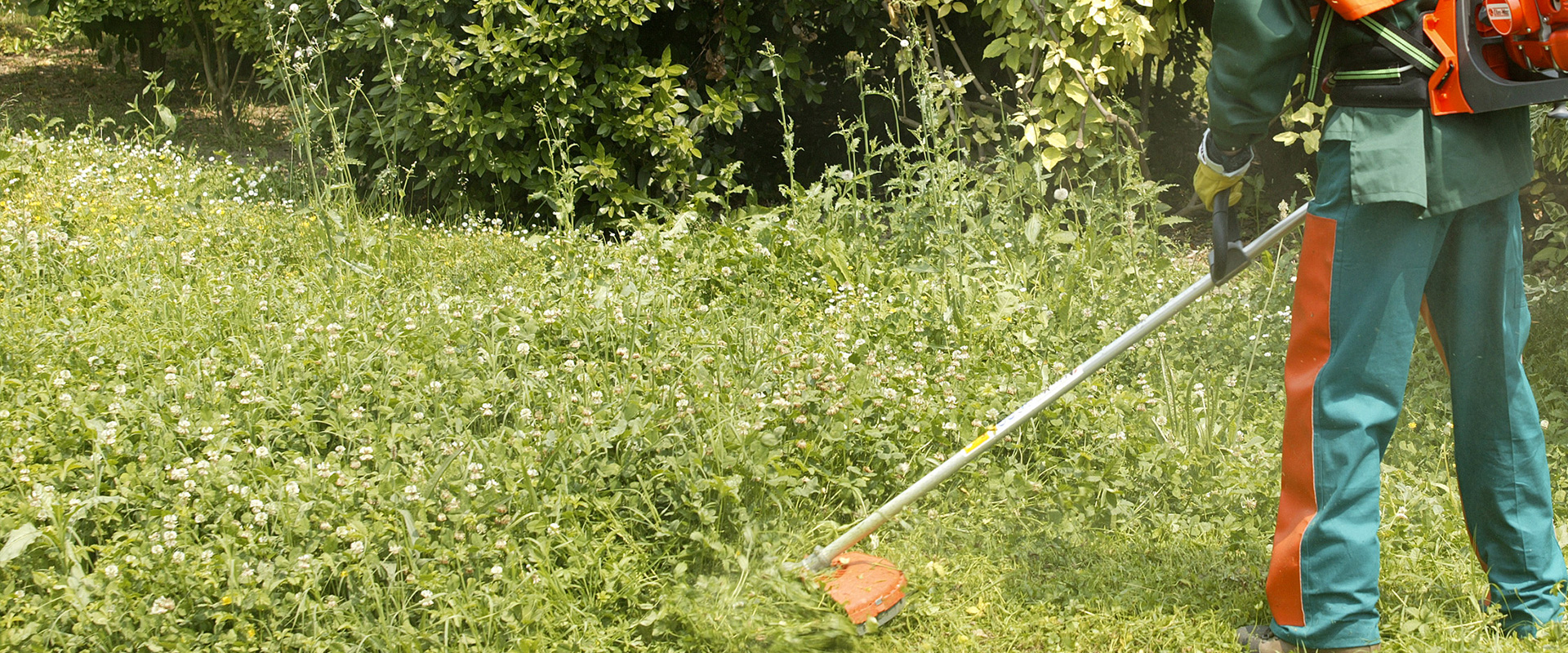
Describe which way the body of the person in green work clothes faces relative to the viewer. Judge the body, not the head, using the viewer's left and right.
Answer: facing away from the viewer and to the left of the viewer

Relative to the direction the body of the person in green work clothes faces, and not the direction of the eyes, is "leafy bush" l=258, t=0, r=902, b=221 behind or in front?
in front
